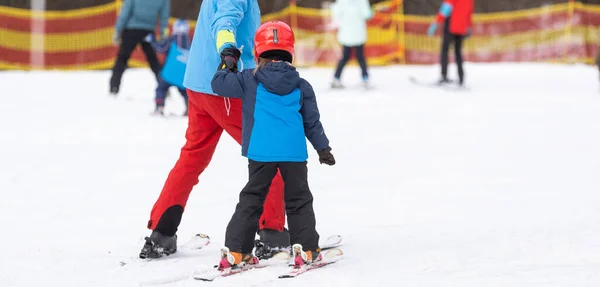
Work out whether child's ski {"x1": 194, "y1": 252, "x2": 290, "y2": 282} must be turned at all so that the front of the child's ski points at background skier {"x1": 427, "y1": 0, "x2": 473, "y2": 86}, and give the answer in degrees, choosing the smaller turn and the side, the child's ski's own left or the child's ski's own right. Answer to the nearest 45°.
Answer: approximately 45° to the child's ski's own left

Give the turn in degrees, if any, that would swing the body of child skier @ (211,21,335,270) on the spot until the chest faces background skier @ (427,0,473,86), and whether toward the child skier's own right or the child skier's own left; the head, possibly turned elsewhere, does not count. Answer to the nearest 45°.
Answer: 0° — they already face them

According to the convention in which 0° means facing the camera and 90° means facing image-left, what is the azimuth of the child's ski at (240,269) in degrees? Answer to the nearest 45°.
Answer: approximately 225°

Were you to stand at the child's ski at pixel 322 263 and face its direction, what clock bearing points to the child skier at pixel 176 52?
The child skier is roughly at 10 o'clock from the child's ski.

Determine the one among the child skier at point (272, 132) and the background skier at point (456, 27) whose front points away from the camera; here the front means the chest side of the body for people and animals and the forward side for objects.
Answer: the child skier

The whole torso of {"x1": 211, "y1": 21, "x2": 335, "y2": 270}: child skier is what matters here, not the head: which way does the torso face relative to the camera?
away from the camera

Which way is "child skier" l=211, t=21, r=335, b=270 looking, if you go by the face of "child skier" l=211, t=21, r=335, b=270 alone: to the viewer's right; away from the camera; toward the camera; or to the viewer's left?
away from the camera

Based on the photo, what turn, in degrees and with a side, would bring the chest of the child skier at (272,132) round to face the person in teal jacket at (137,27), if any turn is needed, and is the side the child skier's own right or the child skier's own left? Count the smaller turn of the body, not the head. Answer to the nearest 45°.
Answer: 0° — they already face them
